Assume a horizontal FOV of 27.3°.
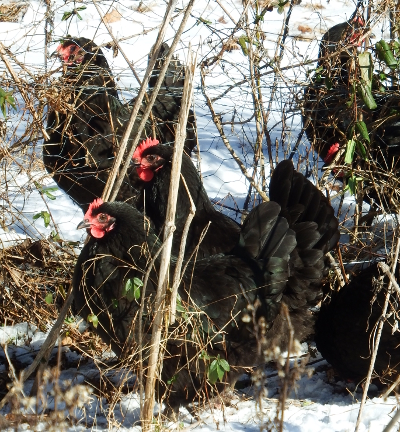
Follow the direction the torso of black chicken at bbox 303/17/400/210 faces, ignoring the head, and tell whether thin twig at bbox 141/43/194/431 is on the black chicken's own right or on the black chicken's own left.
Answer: on the black chicken's own left

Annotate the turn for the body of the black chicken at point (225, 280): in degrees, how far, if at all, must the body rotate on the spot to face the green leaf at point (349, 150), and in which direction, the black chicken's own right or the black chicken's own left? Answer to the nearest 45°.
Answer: approximately 135° to the black chicken's own right

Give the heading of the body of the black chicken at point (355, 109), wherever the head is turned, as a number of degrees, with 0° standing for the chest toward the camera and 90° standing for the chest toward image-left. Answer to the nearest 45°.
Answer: approximately 90°

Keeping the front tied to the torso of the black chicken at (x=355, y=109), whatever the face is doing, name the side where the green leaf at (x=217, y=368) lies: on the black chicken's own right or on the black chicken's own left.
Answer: on the black chicken's own left

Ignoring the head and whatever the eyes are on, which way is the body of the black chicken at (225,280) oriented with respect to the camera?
to the viewer's left

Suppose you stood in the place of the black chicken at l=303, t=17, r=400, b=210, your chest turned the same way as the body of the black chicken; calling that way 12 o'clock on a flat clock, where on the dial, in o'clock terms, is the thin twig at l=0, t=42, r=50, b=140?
The thin twig is roughly at 11 o'clock from the black chicken.

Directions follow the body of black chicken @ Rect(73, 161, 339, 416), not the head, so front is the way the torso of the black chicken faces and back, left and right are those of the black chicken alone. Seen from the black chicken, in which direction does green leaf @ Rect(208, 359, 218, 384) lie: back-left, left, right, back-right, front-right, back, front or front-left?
left

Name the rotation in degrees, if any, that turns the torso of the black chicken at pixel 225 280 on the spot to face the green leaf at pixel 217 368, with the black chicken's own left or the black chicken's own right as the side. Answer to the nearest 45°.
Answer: approximately 90° to the black chicken's own left
